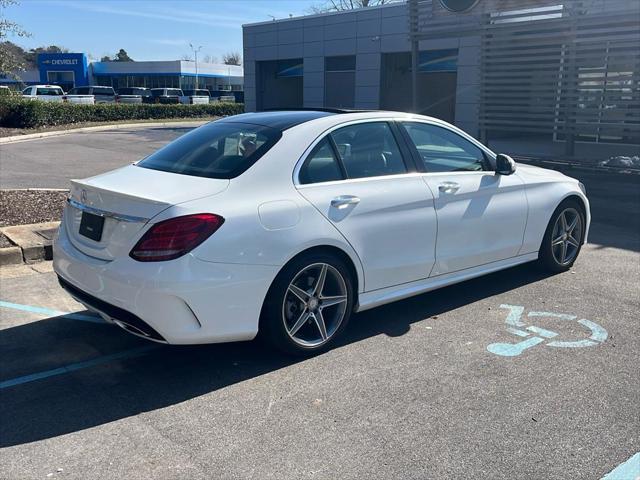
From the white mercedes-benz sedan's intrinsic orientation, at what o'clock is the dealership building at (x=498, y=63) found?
The dealership building is roughly at 11 o'clock from the white mercedes-benz sedan.

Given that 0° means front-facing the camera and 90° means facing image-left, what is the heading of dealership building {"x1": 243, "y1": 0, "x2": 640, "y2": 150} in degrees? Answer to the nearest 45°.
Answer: approximately 45°

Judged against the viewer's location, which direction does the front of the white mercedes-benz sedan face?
facing away from the viewer and to the right of the viewer

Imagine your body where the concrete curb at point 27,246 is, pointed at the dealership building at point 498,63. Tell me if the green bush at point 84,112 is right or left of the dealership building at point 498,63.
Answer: left

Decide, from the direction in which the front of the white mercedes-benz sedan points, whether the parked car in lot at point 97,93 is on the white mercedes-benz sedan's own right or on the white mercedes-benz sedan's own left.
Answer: on the white mercedes-benz sedan's own left

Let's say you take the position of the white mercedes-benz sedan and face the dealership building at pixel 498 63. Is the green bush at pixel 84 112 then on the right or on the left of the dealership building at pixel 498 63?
left

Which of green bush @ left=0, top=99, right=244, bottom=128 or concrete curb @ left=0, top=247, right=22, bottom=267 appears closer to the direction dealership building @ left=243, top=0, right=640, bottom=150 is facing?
the concrete curb

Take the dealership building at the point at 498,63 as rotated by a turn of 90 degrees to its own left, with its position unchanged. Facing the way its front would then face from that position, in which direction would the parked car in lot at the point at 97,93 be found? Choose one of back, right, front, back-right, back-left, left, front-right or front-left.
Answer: back

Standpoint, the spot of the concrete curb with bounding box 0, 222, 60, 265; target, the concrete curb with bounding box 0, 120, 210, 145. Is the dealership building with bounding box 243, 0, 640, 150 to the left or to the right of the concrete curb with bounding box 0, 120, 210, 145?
right

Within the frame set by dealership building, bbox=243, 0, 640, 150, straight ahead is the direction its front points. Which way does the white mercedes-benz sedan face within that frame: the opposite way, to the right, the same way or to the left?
the opposite way
